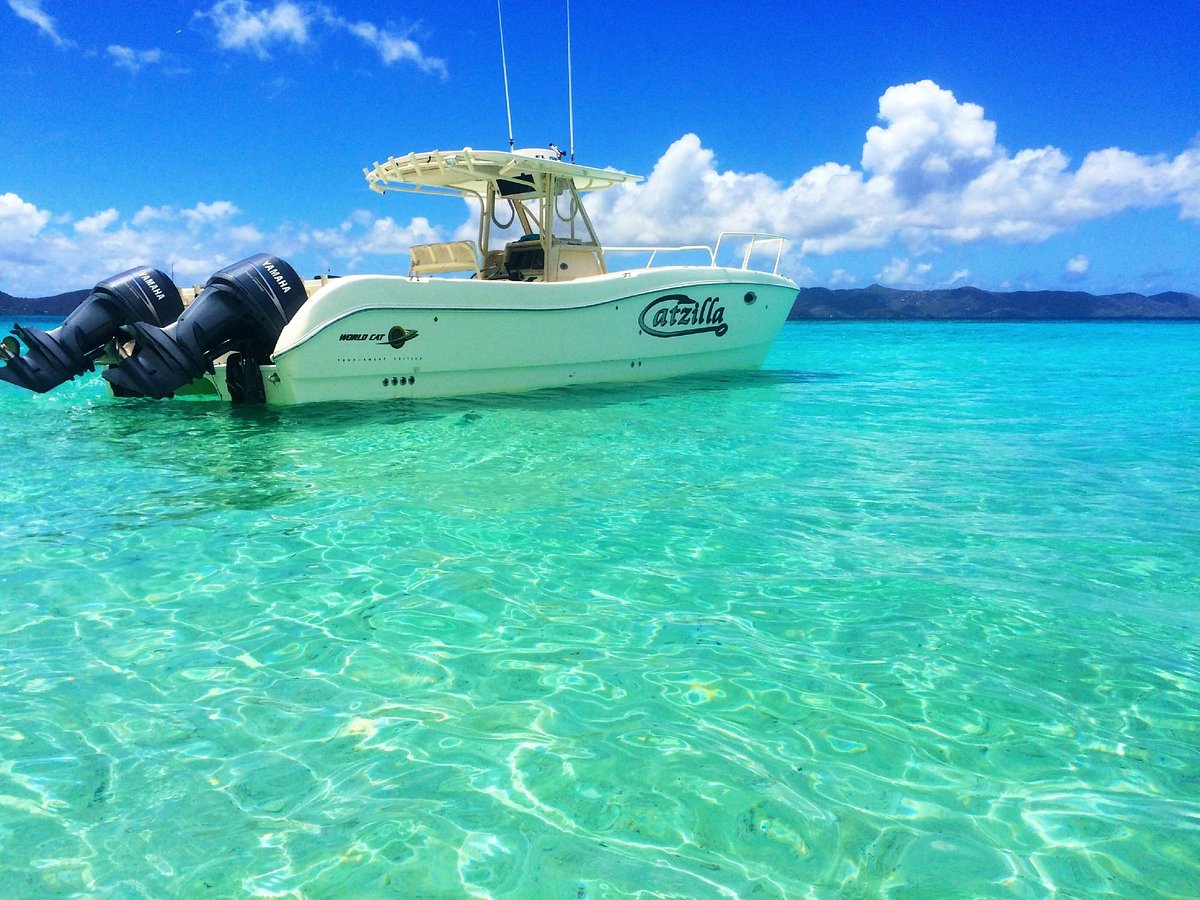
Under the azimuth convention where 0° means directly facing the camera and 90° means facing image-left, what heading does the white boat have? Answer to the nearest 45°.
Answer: approximately 225°
